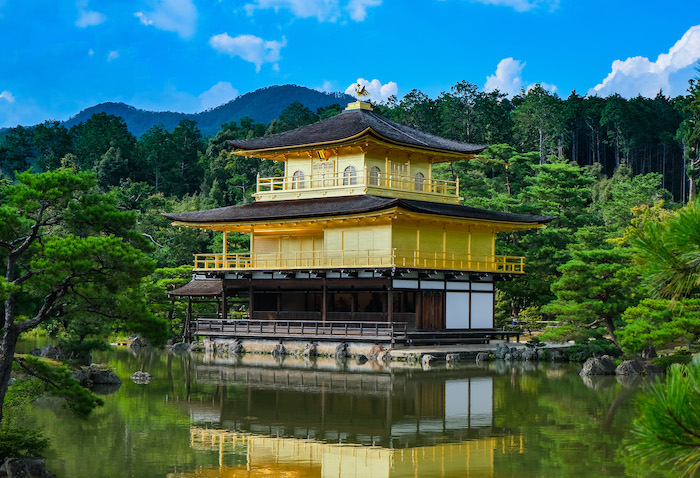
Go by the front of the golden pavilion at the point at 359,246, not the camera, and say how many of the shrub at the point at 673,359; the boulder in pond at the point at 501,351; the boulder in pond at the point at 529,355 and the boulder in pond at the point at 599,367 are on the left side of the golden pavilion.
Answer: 4

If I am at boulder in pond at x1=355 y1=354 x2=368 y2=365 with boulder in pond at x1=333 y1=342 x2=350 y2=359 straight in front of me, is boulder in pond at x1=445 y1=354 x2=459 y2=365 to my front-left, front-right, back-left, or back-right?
back-right

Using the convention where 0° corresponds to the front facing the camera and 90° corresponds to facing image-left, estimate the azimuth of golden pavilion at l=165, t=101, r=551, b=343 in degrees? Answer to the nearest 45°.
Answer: approximately 45°

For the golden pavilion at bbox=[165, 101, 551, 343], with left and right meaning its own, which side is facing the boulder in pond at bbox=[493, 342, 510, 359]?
left

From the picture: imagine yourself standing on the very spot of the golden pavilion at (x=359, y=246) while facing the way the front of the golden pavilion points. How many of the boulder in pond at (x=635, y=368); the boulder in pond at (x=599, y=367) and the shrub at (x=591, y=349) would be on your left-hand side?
3

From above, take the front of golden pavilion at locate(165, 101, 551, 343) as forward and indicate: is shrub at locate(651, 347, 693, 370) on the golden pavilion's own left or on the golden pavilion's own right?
on the golden pavilion's own left

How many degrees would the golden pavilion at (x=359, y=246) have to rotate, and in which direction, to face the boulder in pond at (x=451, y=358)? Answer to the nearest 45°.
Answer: approximately 90° to its left

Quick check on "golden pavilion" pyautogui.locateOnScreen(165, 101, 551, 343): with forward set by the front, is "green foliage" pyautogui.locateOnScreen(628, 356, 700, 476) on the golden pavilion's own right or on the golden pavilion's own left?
on the golden pavilion's own left

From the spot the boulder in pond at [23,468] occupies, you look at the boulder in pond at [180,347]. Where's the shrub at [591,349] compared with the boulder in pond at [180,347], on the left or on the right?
right

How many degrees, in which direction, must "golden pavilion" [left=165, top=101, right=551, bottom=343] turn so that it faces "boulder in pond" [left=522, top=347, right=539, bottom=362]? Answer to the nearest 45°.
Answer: approximately 90° to its left

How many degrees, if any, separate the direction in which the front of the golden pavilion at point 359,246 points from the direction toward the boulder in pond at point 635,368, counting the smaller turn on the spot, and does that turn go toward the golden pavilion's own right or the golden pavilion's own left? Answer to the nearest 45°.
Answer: approximately 90° to the golden pavilion's own left

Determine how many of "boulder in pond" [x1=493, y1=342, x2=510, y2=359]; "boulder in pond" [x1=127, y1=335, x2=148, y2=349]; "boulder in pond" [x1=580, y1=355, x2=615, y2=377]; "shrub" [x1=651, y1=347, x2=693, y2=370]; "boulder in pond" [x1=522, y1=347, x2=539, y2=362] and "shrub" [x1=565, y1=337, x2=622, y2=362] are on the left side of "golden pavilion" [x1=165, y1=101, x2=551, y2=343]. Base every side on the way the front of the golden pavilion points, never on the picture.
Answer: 5
